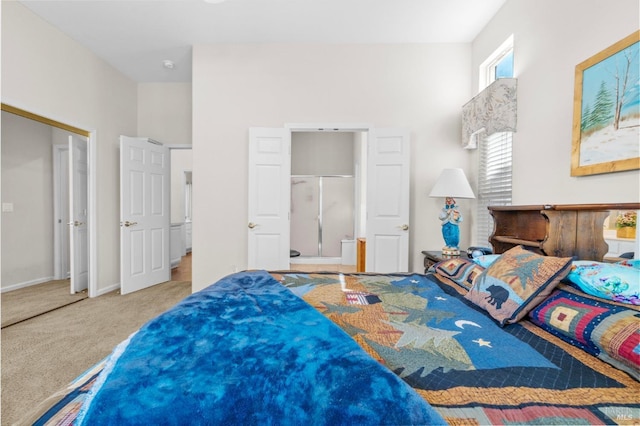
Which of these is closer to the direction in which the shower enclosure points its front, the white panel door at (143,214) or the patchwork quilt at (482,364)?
the patchwork quilt

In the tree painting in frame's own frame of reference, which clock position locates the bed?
The bed is roughly at 11 o'clock from the tree painting in frame.

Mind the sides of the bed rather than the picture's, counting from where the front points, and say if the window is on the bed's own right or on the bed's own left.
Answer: on the bed's own right

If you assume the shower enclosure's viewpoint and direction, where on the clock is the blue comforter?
The blue comforter is roughly at 12 o'clock from the shower enclosure.

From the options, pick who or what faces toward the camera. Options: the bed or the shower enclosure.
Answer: the shower enclosure

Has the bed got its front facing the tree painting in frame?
no

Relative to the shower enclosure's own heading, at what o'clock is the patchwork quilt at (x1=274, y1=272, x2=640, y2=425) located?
The patchwork quilt is roughly at 12 o'clock from the shower enclosure.

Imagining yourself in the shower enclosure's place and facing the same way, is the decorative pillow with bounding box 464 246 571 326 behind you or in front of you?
in front

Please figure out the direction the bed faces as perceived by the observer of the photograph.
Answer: facing to the left of the viewer

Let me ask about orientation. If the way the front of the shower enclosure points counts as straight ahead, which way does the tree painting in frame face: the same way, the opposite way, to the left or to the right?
to the right

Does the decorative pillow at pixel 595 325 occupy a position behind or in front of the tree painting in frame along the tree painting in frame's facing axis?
in front

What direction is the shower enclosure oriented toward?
toward the camera

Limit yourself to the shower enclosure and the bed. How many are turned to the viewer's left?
1

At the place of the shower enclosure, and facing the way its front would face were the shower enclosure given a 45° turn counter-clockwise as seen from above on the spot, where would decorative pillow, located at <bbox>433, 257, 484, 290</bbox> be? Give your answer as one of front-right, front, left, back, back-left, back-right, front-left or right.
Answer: front-right

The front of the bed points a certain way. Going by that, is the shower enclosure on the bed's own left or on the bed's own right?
on the bed's own right

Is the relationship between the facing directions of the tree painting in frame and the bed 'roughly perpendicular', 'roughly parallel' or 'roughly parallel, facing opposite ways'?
roughly parallel

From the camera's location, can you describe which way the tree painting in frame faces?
facing the viewer and to the left of the viewer

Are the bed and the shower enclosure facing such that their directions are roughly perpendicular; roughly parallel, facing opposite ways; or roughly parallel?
roughly perpendicular
